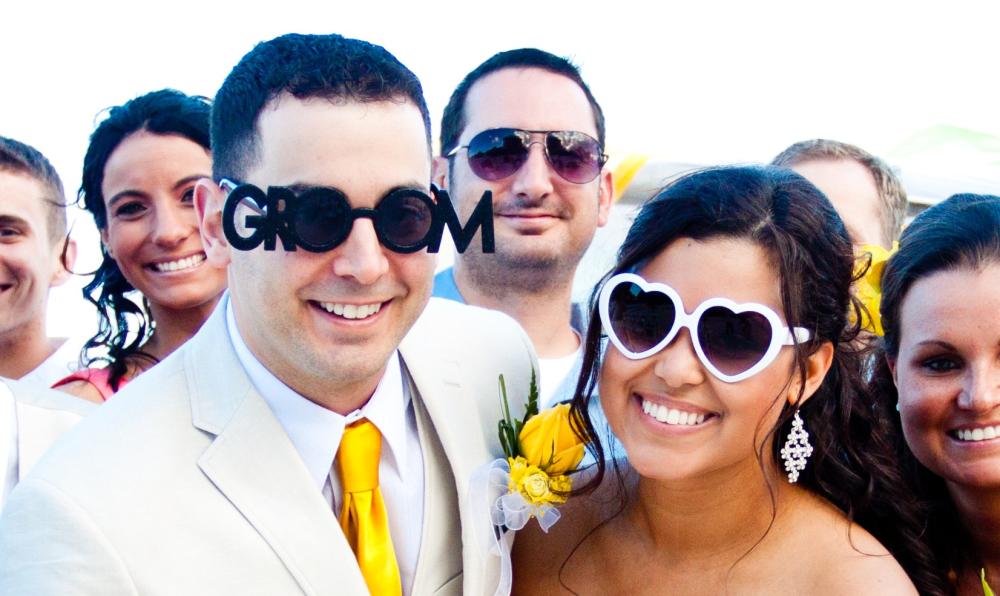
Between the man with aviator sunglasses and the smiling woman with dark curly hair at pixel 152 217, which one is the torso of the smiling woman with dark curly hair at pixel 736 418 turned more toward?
the smiling woman with dark curly hair

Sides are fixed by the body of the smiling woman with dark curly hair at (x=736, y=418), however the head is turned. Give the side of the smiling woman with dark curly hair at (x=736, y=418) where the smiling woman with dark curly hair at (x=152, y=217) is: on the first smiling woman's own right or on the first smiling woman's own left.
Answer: on the first smiling woman's own right

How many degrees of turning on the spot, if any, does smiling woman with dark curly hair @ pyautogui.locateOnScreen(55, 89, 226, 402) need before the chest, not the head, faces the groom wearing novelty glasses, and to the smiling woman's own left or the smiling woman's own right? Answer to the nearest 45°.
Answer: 0° — they already face them

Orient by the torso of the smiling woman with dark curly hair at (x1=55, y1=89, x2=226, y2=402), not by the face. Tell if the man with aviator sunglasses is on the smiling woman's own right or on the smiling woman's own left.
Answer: on the smiling woman's own left

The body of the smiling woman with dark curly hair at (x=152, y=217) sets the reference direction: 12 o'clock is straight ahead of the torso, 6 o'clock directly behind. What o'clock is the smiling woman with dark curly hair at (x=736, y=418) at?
the smiling woman with dark curly hair at (x=736, y=418) is roughly at 11 o'clock from the smiling woman with dark curly hair at (x=152, y=217).

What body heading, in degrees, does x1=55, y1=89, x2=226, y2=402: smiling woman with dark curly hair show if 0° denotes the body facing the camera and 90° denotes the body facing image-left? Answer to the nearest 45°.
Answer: approximately 0°

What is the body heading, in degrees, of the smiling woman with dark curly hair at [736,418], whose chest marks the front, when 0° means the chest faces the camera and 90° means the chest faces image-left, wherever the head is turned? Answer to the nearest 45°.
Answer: approximately 45°
